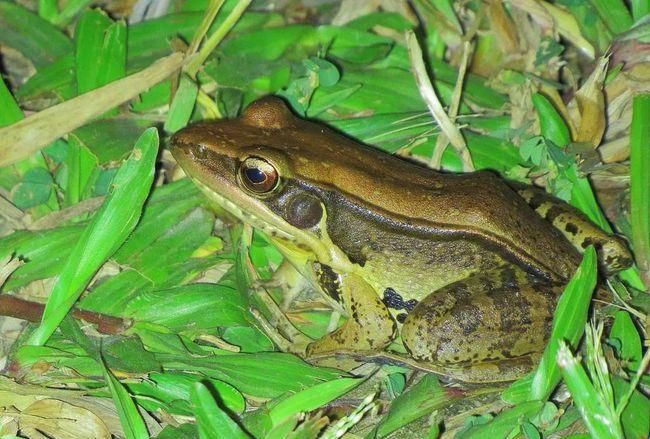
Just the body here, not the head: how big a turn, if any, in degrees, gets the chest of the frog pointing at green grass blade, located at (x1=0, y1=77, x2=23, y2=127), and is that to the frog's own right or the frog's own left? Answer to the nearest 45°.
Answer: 0° — it already faces it

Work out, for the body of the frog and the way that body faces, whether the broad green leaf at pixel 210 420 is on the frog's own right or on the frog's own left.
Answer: on the frog's own left

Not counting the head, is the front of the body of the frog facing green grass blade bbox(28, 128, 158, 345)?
yes

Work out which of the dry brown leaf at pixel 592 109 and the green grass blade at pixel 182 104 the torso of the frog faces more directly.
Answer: the green grass blade

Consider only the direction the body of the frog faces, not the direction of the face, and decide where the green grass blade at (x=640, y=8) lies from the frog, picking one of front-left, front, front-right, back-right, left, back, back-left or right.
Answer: back-right

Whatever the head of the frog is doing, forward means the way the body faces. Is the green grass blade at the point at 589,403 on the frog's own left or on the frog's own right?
on the frog's own left

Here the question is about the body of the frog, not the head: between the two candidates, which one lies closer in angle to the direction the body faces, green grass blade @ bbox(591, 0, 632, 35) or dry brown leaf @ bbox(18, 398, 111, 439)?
the dry brown leaf

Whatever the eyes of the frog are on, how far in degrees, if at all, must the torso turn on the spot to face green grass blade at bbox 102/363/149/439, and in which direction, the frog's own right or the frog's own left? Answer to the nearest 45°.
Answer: approximately 45° to the frog's own left

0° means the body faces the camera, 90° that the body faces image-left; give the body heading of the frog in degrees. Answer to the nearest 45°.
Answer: approximately 90°

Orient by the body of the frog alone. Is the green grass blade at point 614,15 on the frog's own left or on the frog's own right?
on the frog's own right

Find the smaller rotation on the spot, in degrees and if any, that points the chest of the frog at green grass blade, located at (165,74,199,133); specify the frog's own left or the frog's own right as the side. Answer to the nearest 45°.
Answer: approximately 45° to the frog's own right

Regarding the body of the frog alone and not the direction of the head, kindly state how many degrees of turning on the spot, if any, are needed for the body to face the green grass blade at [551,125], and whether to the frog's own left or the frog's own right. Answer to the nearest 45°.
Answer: approximately 135° to the frog's own right
